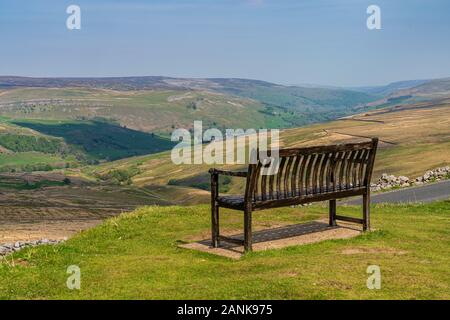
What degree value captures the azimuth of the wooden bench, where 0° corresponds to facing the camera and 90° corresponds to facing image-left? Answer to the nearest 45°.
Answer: approximately 135°
